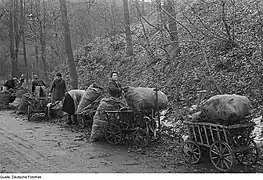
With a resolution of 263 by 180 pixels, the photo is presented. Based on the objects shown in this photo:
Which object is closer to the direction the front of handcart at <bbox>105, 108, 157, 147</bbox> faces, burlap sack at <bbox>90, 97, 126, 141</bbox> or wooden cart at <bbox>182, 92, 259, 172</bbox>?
the wooden cart

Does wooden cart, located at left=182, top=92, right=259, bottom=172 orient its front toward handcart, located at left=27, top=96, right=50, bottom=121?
yes

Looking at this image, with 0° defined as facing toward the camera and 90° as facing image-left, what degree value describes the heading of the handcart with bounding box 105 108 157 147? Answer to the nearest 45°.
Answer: approximately 315°

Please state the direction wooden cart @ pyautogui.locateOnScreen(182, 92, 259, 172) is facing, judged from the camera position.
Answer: facing away from the viewer and to the left of the viewer
